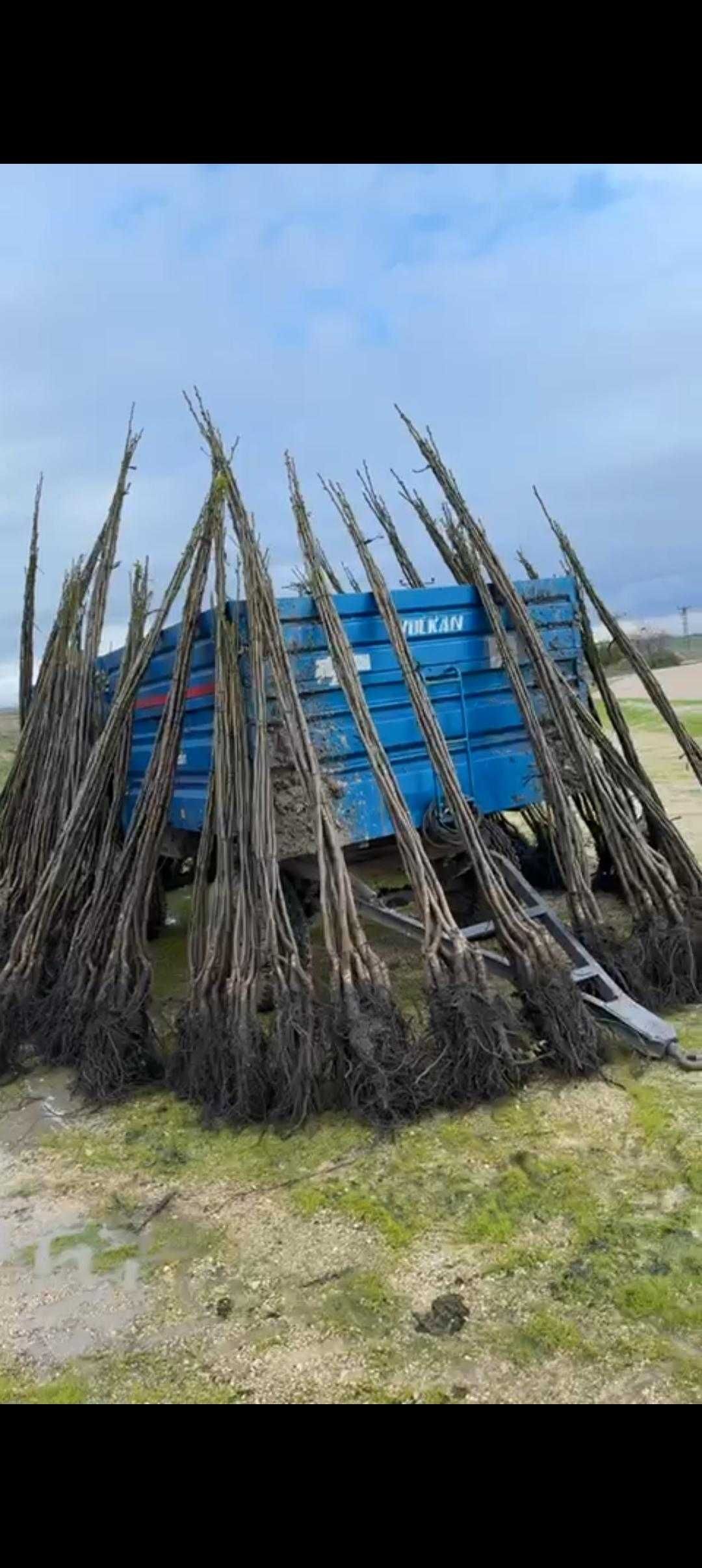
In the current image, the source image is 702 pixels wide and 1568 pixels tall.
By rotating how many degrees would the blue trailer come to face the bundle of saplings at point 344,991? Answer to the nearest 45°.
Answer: approximately 45° to its right

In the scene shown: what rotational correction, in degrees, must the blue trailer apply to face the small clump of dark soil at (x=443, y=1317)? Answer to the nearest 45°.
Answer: approximately 45° to its right

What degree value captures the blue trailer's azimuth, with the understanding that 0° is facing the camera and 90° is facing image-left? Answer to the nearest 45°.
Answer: approximately 315°

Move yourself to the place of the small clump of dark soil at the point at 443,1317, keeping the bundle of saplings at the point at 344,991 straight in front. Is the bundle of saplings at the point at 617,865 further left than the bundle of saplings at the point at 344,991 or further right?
right
